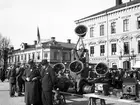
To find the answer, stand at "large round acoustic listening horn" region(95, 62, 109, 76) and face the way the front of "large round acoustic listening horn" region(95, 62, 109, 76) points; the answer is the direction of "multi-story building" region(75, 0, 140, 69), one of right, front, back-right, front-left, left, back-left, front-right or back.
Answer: back

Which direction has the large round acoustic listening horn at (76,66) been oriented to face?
toward the camera

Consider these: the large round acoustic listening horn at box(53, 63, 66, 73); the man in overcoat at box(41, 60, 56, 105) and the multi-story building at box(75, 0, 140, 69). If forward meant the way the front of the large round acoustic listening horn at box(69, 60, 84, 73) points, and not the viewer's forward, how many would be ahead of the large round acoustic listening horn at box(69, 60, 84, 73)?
1

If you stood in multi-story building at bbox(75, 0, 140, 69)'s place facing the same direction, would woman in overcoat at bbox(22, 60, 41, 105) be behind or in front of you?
in front

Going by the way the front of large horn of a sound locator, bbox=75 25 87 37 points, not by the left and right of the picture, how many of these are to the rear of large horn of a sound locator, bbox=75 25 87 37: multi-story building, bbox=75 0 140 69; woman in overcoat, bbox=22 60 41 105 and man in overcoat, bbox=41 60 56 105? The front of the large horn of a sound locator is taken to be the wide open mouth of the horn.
1

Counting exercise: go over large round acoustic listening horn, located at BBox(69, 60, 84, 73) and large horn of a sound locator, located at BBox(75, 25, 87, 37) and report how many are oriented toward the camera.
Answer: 2

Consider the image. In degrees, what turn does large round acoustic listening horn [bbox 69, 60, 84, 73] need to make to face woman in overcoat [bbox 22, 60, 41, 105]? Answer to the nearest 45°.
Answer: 0° — it already faces them

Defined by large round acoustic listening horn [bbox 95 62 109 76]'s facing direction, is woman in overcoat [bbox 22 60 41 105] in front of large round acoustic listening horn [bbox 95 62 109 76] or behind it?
in front

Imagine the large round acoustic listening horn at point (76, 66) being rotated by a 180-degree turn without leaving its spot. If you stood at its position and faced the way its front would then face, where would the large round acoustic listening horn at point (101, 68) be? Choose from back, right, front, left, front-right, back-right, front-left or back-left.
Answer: right

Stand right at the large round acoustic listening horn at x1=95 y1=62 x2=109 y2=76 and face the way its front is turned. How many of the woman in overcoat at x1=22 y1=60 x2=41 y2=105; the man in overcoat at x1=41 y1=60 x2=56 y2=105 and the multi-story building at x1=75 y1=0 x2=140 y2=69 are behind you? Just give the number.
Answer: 1

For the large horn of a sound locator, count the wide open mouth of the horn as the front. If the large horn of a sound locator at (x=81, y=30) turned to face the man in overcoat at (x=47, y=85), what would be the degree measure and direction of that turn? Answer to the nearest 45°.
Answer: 0° — it already faces them

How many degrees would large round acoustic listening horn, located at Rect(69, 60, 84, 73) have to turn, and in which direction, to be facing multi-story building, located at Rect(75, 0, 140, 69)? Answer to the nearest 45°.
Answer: approximately 180°

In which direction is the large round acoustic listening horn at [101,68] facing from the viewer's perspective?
toward the camera

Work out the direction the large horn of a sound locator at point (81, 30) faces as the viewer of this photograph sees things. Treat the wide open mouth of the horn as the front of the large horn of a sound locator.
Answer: facing the viewer
